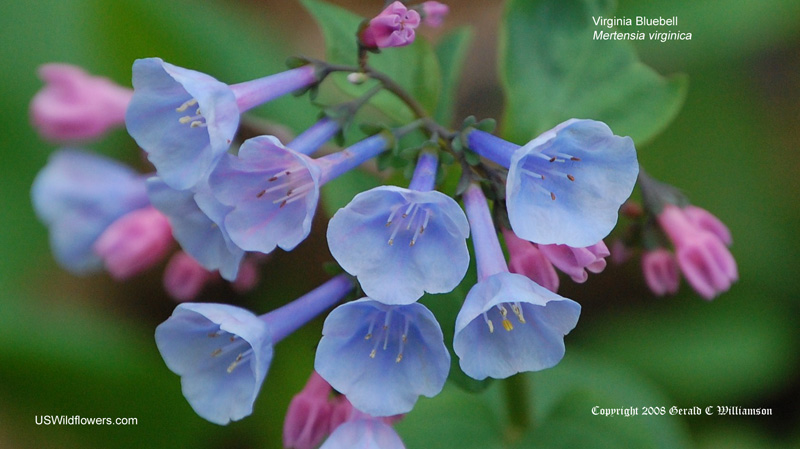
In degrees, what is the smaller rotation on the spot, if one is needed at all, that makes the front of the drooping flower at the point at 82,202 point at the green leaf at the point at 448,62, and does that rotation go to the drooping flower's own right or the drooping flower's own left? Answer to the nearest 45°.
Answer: approximately 180°

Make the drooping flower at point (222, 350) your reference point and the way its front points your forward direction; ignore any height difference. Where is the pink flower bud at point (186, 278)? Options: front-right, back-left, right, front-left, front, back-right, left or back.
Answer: back-right

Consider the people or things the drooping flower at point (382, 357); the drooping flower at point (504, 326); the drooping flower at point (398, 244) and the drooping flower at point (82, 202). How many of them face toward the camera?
3

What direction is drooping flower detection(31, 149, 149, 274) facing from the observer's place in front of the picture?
facing to the left of the viewer

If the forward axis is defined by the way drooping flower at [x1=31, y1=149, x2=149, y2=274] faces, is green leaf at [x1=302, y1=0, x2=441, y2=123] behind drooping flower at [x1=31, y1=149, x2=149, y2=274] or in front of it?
behind

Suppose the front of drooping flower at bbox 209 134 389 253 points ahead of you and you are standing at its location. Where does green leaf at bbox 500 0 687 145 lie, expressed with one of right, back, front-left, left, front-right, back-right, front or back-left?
back

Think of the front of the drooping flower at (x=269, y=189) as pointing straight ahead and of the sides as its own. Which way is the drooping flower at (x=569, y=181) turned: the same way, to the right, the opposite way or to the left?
to the left

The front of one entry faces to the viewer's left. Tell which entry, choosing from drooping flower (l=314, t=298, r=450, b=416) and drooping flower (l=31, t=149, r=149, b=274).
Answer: drooping flower (l=31, t=149, r=149, b=274)

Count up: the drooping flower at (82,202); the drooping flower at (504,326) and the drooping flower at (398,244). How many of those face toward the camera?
2
